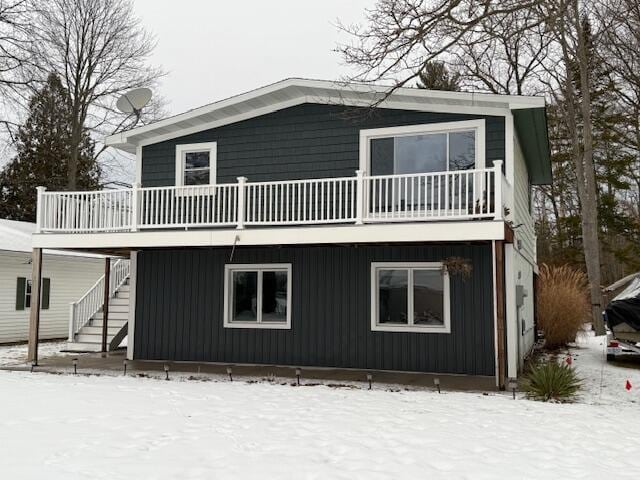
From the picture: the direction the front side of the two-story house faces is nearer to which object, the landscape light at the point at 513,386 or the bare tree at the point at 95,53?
the landscape light

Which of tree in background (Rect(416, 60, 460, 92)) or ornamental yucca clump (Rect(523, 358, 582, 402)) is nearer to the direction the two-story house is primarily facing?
the ornamental yucca clump

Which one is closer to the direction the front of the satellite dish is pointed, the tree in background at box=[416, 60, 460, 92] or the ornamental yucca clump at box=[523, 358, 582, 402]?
the ornamental yucca clump

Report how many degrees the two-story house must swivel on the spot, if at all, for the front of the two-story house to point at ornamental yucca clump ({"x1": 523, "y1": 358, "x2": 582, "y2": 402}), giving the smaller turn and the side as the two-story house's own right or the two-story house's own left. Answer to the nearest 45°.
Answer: approximately 45° to the two-story house's own left

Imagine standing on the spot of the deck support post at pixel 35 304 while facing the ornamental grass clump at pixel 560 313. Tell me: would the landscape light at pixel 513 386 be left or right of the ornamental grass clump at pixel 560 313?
right

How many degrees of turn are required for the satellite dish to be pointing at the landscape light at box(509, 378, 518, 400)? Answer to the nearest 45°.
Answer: approximately 90° to its left

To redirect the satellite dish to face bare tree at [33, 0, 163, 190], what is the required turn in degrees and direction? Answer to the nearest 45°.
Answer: approximately 135° to its right

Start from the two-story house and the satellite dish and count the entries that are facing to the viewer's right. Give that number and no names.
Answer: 0

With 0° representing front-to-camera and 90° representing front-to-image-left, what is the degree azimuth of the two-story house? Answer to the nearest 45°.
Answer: approximately 0°

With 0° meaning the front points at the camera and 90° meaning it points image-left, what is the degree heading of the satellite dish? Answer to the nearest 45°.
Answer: approximately 45°

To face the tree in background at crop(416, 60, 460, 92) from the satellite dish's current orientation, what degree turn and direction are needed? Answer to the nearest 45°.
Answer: approximately 180°
